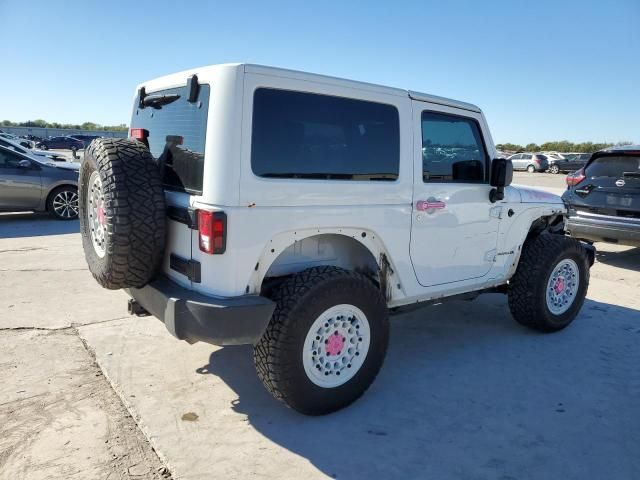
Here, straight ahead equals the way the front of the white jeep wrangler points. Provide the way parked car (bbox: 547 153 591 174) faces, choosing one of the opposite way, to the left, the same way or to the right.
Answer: the opposite way

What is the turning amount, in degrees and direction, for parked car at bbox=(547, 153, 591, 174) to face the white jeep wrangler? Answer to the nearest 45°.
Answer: approximately 45° to its left

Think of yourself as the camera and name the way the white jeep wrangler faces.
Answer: facing away from the viewer and to the right of the viewer

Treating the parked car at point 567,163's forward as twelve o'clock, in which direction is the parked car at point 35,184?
the parked car at point 35,184 is roughly at 11 o'clock from the parked car at point 567,163.

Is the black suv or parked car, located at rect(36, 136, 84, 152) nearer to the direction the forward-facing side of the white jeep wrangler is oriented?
the black suv

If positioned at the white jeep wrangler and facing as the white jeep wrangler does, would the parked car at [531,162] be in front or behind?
in front

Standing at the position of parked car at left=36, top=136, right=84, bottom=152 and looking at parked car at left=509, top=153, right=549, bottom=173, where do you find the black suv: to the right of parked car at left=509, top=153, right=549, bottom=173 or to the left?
right

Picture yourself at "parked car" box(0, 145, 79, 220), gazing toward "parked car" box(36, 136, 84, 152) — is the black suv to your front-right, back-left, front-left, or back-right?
back-right

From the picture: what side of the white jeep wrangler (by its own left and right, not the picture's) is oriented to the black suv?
front
